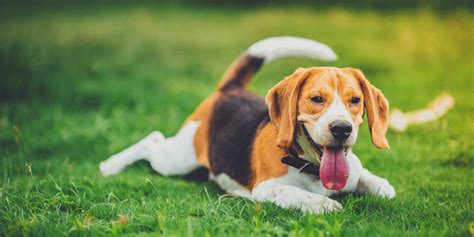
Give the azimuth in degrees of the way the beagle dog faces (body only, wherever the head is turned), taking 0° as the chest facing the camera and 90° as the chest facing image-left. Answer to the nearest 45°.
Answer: approximately 315°
